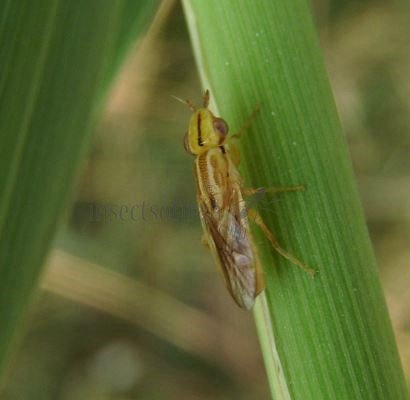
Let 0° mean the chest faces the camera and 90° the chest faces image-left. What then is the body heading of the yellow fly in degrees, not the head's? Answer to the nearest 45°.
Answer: approximately 180°

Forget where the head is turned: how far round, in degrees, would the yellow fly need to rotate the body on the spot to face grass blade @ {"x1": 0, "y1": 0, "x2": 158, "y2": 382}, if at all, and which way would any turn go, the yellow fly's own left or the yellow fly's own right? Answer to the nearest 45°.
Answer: approximately 135° to the yellow fly's own left
